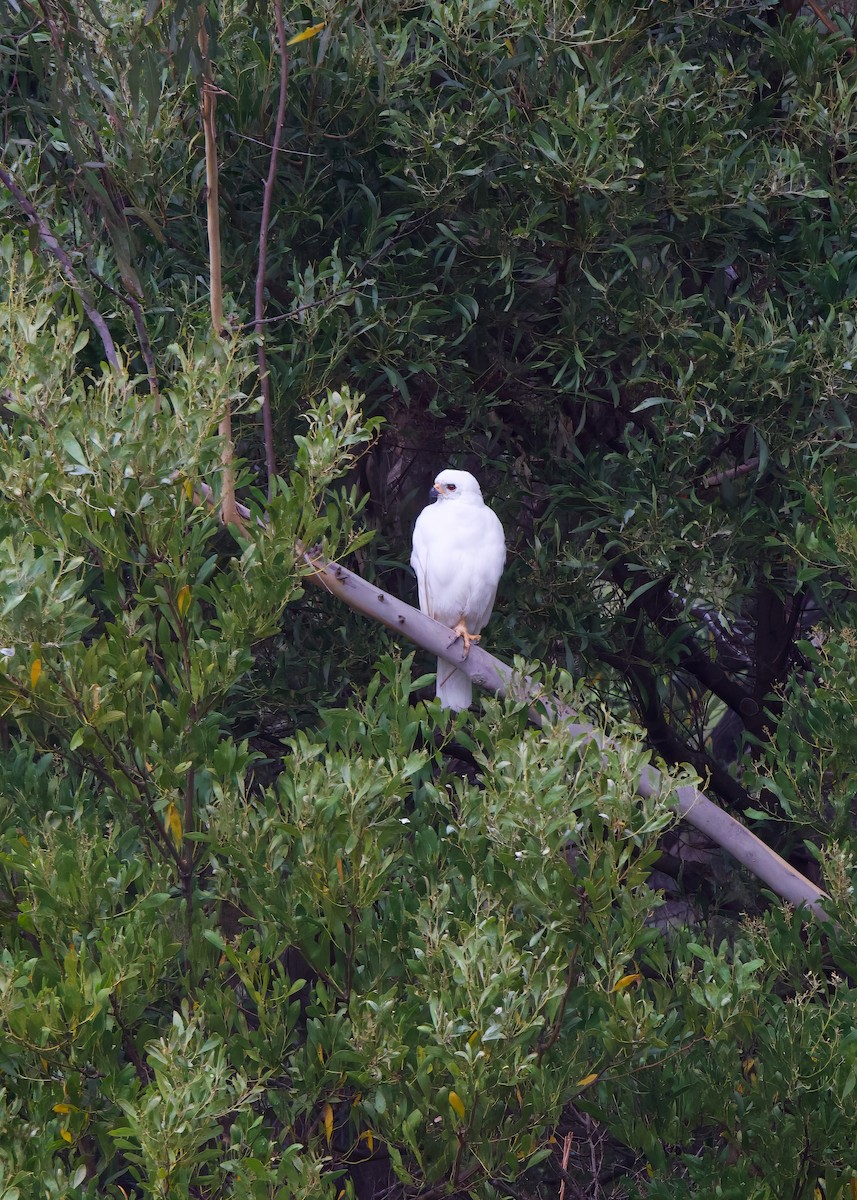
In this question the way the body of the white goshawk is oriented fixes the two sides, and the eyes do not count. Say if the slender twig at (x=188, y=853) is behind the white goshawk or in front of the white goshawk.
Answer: in front

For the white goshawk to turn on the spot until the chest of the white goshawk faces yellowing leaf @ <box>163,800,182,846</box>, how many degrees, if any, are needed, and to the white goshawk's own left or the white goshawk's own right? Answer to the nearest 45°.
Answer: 0° — it already faces it

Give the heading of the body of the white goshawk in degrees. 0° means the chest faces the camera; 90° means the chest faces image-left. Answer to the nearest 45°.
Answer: approximately 0°
